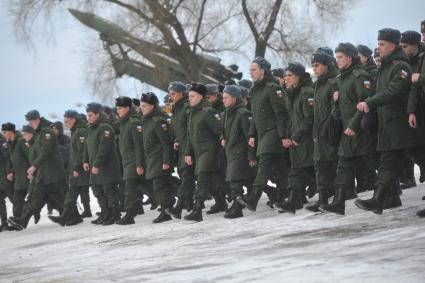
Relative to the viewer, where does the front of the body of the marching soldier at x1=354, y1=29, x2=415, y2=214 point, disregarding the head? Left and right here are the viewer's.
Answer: facing to the left of the viewer

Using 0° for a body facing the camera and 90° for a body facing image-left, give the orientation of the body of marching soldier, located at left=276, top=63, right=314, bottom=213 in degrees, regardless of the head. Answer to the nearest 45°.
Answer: approximately 45°

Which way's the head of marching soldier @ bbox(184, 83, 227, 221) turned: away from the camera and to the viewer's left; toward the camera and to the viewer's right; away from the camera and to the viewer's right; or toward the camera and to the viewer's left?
toward the camera and to the viewer's left

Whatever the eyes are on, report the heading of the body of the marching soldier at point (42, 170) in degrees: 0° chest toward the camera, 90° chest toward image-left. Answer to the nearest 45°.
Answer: approximately 90°

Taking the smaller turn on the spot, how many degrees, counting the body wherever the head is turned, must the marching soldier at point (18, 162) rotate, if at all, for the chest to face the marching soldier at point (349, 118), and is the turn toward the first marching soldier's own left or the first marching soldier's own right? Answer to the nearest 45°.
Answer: approximately 135° to the first marching soldier's own left

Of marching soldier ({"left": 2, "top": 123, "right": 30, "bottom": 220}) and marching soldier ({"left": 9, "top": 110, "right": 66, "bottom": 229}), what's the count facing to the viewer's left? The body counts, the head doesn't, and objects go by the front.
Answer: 2

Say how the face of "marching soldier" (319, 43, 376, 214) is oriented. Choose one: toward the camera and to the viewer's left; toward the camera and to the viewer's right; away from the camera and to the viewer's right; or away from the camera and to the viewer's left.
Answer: toward the camera and to the viewer's left

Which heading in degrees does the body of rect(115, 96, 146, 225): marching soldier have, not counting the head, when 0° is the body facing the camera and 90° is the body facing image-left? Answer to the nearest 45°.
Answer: approximately 45°

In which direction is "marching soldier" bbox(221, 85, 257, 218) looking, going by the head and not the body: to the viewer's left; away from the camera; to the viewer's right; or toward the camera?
to the viewer's left

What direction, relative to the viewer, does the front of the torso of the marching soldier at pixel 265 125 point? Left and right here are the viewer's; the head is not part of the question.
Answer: facing the viewer and to the left of the viewer
